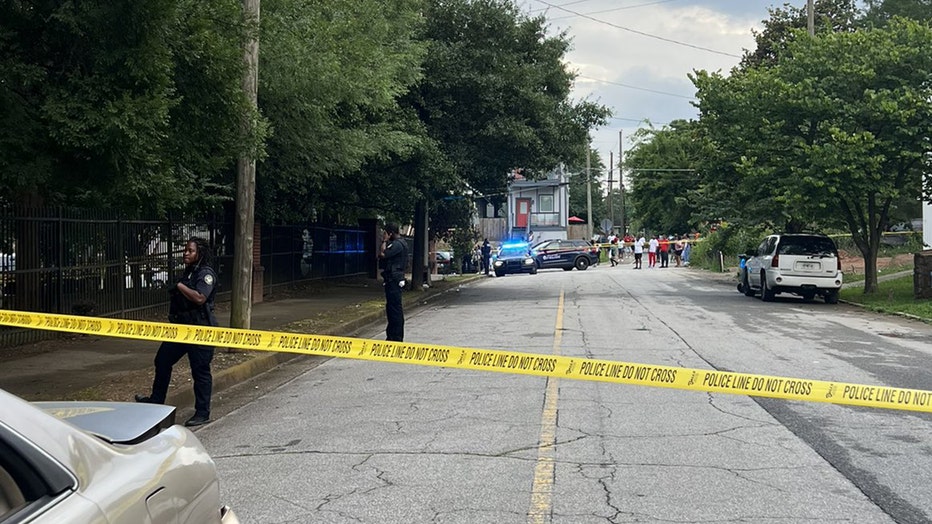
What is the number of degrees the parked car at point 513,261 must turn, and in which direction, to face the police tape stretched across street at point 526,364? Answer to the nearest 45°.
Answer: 0° — it already faces it

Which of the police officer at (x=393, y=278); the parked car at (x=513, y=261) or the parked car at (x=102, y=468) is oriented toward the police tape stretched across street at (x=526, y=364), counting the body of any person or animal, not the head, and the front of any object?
the parked car at (x=513, y=261)

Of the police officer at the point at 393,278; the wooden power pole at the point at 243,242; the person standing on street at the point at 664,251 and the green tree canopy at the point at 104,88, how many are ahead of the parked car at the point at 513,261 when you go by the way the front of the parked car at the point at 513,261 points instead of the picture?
3

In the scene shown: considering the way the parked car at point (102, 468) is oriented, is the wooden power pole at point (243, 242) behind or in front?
behind
